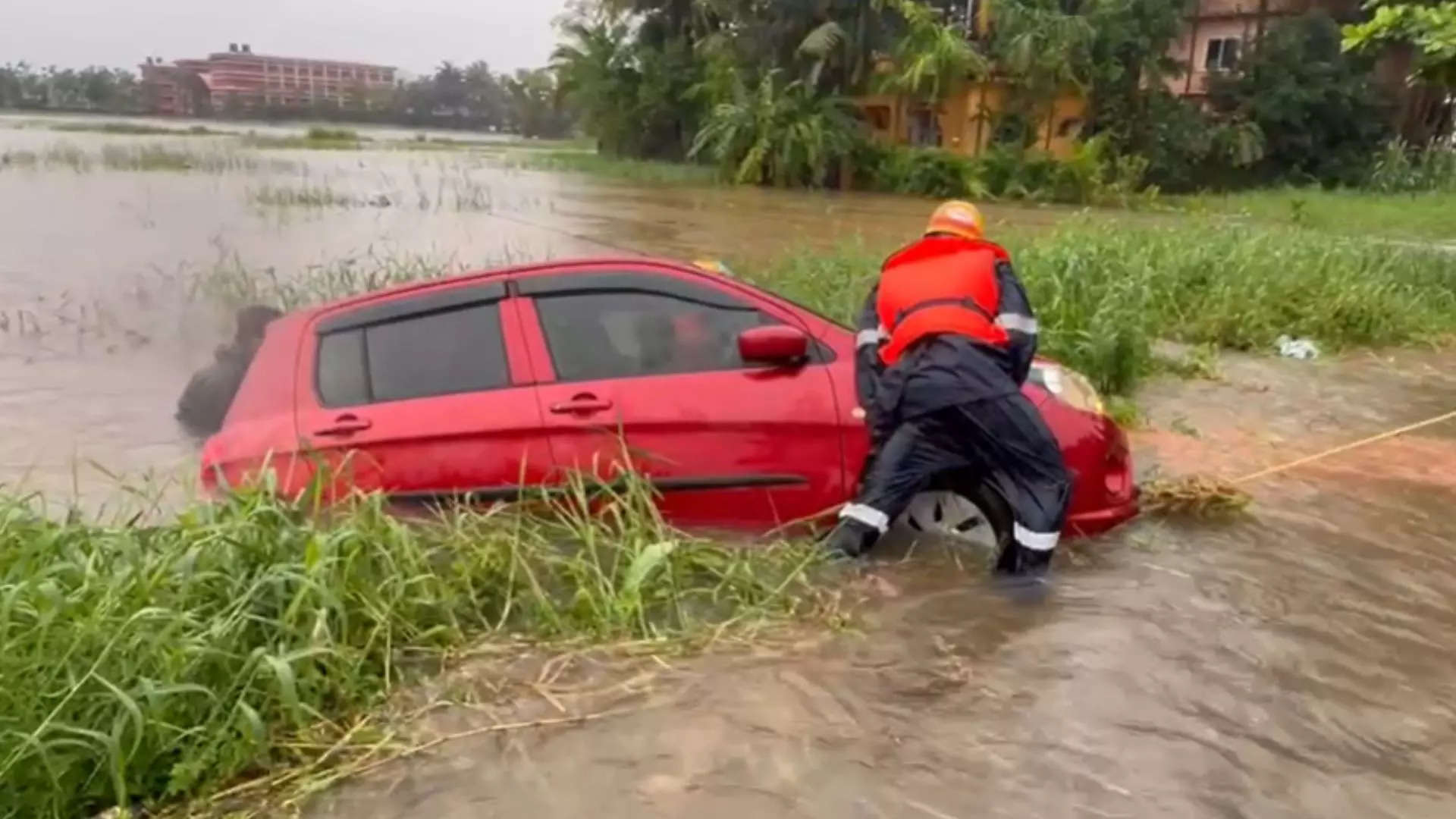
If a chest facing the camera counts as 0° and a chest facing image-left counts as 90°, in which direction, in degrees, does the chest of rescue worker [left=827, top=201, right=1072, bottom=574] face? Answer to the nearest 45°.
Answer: approximately 180°

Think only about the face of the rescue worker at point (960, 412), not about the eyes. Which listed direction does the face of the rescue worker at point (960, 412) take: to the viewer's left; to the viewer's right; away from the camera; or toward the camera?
away from the camera

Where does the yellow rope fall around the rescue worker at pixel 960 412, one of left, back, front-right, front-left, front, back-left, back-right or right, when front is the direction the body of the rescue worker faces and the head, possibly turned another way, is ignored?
front-right

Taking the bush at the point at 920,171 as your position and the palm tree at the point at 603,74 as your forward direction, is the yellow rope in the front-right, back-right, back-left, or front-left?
back-left

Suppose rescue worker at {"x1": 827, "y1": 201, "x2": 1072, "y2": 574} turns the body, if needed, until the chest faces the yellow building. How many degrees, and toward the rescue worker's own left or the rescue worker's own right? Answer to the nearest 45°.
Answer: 0° — they already face it

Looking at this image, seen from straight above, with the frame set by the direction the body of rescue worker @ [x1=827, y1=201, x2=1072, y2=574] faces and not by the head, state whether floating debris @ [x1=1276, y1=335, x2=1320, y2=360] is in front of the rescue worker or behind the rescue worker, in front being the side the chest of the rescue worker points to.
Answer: in front

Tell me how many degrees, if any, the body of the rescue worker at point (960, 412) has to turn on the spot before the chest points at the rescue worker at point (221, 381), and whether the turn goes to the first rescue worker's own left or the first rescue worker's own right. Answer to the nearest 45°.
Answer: approximately 45° to the first rescue worker's own left

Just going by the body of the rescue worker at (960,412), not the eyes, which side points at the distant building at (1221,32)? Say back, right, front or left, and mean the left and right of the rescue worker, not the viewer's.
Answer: front

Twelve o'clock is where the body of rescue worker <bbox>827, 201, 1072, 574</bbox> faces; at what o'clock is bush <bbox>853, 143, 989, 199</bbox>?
The bush is roughly at 12 o'clock from the rescue worker.

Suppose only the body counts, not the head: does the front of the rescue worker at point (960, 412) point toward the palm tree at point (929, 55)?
yes

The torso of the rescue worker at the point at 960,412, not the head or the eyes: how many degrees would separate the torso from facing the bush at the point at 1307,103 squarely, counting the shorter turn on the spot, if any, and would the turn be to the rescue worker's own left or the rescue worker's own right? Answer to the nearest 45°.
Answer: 0° — they already face it

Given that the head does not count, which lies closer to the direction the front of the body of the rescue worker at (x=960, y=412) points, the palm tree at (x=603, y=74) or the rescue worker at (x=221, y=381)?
the palm tree
